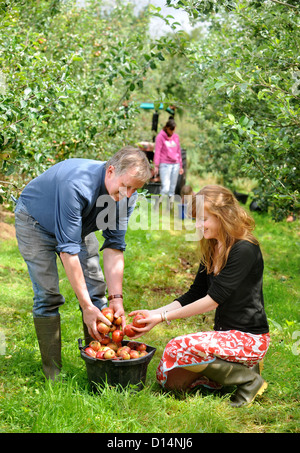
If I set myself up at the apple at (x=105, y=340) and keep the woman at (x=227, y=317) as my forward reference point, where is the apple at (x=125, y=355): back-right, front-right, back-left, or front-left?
front-right

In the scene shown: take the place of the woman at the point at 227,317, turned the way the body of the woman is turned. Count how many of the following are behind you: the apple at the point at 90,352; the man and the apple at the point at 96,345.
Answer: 0

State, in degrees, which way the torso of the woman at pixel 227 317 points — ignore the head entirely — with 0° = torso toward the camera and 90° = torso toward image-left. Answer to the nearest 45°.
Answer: approximately 90°

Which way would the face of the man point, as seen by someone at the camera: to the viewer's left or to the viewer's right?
to the viewer's right

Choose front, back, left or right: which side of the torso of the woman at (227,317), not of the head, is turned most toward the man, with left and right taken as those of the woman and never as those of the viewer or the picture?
front
